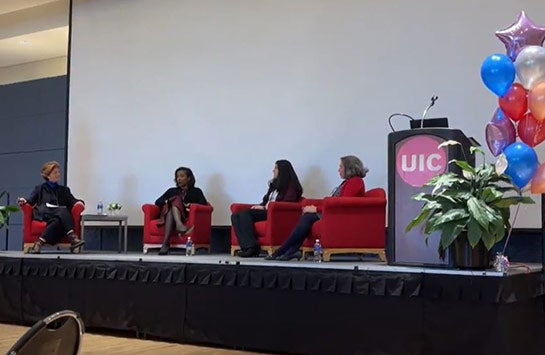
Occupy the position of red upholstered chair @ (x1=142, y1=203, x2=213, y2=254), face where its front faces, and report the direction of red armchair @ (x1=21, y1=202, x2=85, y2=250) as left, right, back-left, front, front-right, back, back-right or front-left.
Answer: right

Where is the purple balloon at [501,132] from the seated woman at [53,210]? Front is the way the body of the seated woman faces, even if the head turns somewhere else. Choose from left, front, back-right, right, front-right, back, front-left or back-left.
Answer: front-left

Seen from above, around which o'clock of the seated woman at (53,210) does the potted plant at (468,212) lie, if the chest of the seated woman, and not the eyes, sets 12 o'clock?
The potted plant is roughly at 11 o'clock from the seated woman.

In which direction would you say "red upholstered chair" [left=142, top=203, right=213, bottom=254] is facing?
toward the camera

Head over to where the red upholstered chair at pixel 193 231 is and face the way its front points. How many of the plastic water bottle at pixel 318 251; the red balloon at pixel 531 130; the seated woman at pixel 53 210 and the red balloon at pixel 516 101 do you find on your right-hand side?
1

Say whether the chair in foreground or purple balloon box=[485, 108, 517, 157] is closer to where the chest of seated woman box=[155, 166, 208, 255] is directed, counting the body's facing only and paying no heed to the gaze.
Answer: the chair in foreground

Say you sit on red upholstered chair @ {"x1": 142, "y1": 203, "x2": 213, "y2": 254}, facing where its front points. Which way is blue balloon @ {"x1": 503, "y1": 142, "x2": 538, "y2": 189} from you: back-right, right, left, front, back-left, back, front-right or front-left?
front-left

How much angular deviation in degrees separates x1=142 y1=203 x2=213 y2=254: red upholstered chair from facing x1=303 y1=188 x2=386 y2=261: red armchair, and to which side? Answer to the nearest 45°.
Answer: approximately 45° to its left

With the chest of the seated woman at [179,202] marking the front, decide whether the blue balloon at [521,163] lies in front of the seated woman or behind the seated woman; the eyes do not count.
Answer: in front

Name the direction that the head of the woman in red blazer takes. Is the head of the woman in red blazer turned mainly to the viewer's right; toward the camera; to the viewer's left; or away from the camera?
to the viewer's left

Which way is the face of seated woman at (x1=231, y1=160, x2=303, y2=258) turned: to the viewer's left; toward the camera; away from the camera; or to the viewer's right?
to the viewer's left

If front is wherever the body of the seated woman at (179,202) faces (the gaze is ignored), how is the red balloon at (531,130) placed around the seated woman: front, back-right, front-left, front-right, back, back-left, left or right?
front-left

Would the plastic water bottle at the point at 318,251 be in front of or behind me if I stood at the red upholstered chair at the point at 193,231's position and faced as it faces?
in front
